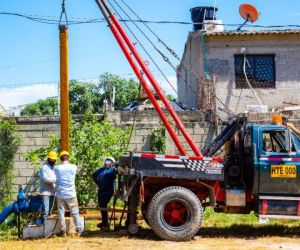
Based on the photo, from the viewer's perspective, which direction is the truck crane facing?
to the viewer's right

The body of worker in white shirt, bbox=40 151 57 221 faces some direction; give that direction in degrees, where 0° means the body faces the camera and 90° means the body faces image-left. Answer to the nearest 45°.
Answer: approximately 315°

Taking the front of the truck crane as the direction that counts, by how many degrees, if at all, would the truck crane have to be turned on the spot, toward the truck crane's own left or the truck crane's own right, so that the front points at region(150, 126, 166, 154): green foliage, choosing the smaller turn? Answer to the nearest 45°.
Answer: approximately 90° to the truck crane's own left

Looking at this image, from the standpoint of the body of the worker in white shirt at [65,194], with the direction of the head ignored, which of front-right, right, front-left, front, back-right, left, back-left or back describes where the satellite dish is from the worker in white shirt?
front-right

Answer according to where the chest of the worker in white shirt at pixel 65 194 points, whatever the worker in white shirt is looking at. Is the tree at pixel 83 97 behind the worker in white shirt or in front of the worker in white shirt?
in front

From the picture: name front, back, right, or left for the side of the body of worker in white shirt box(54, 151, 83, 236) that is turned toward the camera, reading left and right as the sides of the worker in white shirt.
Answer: back

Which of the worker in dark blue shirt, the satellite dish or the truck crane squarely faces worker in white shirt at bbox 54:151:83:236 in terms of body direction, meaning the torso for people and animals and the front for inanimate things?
the worker in dark blue shirt

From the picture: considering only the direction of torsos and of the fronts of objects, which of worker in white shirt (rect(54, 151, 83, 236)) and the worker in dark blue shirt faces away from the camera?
the worker in white shirt

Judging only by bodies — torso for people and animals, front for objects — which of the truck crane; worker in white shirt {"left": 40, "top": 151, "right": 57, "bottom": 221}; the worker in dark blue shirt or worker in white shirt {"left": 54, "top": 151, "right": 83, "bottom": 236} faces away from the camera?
worker in white shirt {"left": 54, "top": 151, "right": 83, "bottom": 236}

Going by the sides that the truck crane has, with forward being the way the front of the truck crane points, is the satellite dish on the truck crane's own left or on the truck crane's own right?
on the truck crane's own left

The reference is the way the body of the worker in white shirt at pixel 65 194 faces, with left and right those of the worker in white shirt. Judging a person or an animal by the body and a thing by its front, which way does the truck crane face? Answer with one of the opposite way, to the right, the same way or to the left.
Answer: to the right

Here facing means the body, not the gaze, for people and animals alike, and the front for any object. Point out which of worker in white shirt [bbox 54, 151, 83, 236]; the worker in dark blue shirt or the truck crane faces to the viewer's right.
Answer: the truck crane

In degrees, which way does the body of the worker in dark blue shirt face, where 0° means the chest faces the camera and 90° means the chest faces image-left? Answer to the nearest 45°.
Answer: approximately 45°
